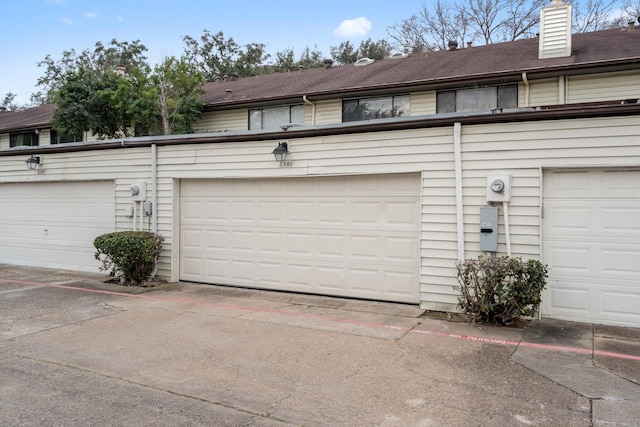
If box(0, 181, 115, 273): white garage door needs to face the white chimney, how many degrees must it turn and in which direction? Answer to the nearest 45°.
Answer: approximately 90° to its left

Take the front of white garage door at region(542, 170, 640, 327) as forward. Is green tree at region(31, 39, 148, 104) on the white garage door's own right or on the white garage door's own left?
on the white garage door's own right

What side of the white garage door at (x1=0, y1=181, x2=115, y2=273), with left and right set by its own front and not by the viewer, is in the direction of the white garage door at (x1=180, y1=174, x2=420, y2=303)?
left

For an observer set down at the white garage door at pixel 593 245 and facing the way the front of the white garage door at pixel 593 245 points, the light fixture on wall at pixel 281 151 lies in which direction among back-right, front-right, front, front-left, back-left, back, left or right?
right

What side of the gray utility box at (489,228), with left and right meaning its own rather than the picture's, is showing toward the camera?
front

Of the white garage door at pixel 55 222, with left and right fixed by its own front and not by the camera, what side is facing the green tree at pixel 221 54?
back

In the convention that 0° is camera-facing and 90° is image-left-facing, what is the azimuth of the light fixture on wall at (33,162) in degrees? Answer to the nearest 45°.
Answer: approximately 45°

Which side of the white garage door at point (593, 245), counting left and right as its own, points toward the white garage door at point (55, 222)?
right

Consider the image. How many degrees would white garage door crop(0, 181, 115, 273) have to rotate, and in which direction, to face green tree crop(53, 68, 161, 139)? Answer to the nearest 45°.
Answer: approximately 135° to its right

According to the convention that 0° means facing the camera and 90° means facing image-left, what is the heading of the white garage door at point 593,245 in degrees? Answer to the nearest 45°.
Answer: approximately 0°
